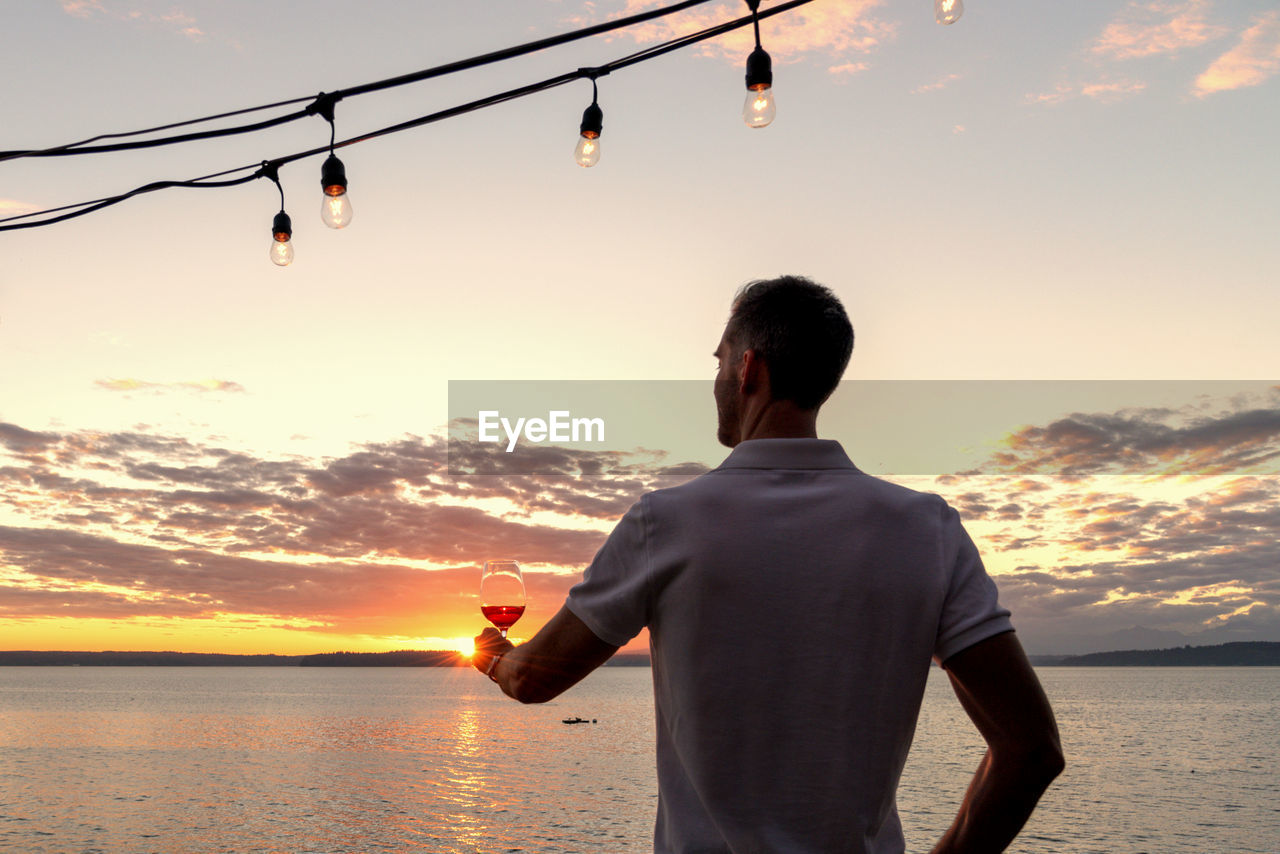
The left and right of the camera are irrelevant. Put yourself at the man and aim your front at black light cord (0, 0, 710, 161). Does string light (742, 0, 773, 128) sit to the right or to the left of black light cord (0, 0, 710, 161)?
right

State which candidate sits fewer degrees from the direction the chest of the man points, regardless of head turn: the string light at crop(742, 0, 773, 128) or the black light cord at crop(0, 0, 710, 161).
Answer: the string light

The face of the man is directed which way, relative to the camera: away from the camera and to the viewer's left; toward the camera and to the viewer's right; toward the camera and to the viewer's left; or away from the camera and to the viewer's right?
away from the camera and to the viewer's left

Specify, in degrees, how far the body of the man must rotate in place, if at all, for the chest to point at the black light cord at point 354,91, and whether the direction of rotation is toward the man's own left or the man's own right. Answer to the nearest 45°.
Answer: approximately 45° to the man's own left

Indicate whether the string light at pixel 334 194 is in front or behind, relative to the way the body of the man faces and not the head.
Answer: in front

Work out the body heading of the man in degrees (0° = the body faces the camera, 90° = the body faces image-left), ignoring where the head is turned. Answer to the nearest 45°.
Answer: approximately 180°

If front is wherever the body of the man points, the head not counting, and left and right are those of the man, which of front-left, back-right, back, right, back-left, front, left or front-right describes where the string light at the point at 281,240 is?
front-left

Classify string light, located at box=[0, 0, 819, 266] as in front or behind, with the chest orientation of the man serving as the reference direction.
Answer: in front

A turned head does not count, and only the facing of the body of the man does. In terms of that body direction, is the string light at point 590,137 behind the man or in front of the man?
in front
